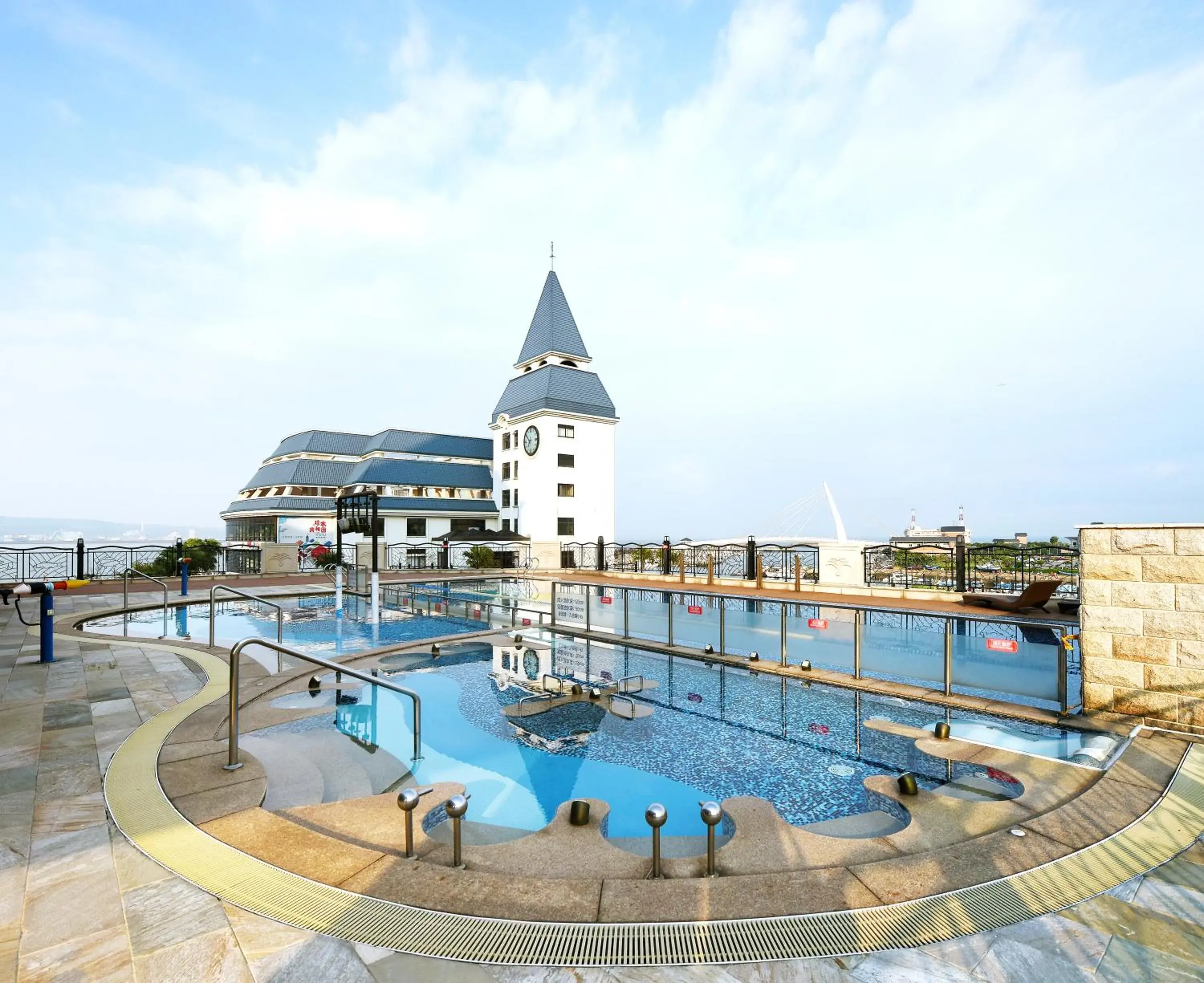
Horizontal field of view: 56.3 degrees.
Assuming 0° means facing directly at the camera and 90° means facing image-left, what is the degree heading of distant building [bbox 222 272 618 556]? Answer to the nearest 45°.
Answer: approximately 45°

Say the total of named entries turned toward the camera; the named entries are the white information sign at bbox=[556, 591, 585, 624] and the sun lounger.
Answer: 1

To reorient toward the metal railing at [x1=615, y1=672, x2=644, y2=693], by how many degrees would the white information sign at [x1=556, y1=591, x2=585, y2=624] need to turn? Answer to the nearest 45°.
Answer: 0° — it already faces it

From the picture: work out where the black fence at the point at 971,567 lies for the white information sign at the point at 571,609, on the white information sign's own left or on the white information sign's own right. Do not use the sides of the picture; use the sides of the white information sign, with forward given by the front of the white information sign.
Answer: on the white information sign's own left

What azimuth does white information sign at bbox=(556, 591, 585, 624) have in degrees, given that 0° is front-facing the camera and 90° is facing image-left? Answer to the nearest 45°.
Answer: approximately 0°

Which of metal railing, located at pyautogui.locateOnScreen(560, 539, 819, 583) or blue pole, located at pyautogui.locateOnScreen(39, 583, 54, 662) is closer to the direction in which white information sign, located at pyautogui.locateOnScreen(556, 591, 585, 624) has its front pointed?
the blue pole

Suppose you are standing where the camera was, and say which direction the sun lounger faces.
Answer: facing to the left of the viewer
